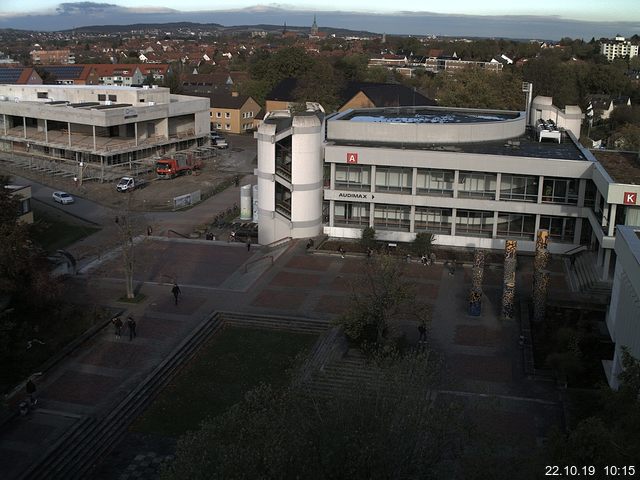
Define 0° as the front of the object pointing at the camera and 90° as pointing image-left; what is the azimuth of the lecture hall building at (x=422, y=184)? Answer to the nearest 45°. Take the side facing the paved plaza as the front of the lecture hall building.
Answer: approximately 0°

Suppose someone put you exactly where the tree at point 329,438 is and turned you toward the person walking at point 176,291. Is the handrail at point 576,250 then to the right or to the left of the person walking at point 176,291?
right

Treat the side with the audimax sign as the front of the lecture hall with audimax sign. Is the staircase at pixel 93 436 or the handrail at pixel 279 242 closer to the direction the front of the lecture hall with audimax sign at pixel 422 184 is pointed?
the staircase

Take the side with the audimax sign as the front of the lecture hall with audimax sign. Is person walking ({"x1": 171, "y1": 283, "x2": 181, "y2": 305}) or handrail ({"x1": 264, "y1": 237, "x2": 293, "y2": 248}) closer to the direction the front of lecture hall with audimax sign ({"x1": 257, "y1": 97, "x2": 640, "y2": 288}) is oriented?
the person walking
